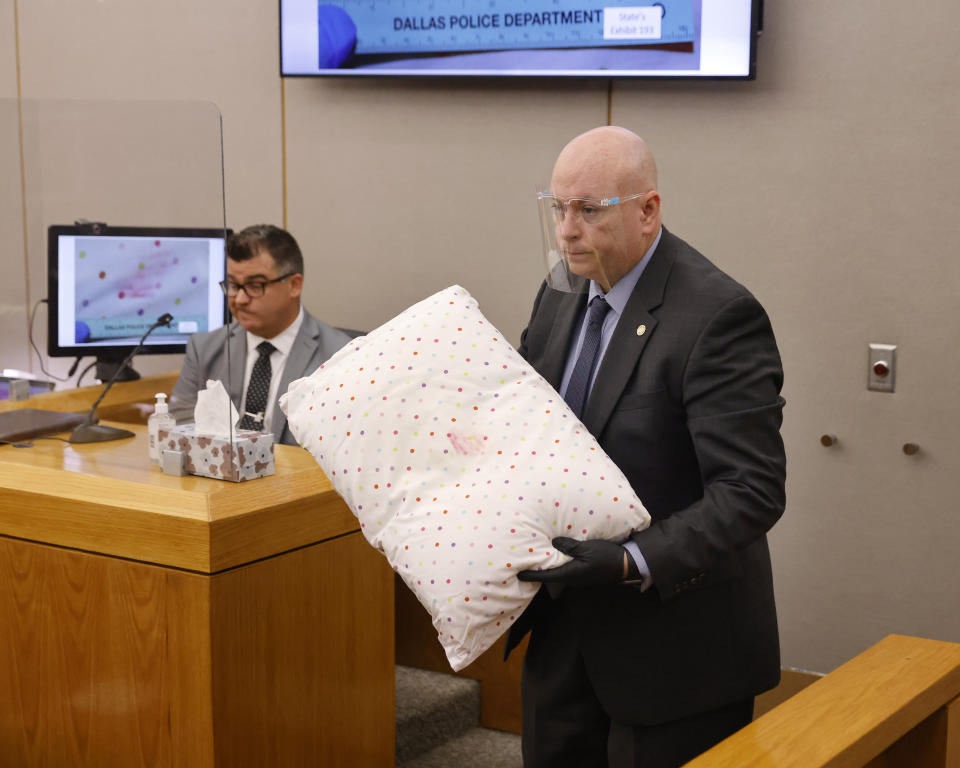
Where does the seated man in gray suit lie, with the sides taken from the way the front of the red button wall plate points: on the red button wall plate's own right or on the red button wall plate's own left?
on the red button wall plate's own right

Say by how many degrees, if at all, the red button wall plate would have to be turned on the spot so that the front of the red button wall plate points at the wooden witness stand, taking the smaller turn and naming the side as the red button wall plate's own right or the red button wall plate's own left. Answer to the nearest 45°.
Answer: approximately 45° to the red button wall plate's own right

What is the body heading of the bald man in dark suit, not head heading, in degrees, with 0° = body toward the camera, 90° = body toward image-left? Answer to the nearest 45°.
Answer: approximately 45°

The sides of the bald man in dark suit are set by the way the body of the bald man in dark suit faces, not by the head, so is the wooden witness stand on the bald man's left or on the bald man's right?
on the bald man's right

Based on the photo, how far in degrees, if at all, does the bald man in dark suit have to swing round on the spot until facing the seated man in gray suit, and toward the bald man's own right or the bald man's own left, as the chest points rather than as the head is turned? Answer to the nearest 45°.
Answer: approximately 90° to the bald man's own right

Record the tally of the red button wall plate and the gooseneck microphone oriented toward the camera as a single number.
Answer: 1

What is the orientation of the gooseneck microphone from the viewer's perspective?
to the viewer's right

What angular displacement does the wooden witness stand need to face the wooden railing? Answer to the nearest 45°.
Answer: approximately 90° to its left

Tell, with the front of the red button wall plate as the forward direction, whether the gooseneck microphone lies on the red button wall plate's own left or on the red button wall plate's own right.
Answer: on the red button wall plate's own right

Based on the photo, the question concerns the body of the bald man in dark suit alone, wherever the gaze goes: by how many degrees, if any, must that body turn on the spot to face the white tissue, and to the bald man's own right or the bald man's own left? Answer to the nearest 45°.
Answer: approximately 90° to the bald man's own right
